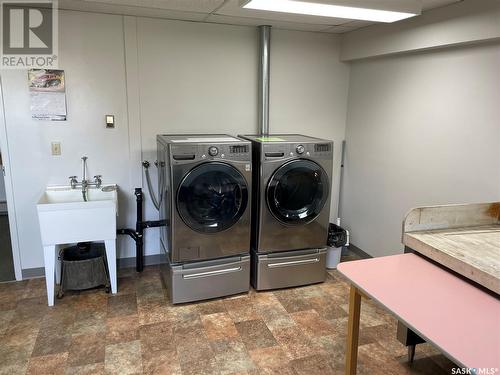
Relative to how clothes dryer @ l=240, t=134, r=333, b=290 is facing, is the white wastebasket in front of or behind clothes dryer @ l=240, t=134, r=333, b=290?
behind

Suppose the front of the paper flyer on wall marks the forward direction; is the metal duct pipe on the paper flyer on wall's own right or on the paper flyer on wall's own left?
on the paper flyer on wall's own left

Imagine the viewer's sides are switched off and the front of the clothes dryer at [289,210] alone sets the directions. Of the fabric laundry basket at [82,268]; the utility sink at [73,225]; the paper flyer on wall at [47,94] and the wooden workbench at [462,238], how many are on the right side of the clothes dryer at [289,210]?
3

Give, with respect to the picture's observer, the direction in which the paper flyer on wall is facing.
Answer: facing the viewer

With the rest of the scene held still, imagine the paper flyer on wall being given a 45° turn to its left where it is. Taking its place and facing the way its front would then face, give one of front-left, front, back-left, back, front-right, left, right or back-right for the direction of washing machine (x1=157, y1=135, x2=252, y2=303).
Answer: front

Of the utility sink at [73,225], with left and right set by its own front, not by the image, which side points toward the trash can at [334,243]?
left

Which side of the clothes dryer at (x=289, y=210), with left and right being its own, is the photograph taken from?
front

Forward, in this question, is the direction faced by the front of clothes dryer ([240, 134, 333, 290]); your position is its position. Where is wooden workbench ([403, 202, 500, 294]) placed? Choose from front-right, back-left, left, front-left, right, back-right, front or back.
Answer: front-left
